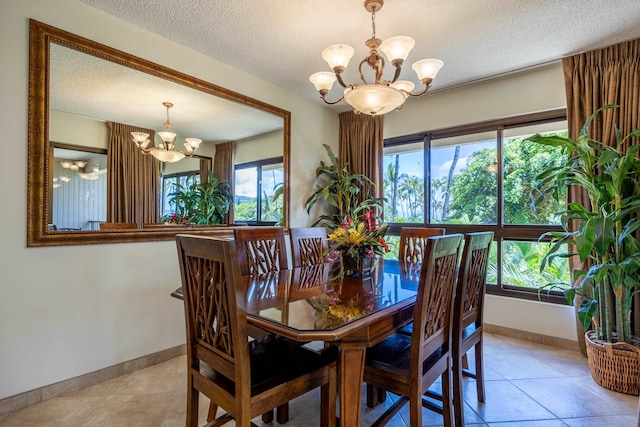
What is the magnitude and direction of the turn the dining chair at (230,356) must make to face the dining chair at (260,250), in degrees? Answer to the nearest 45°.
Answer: approximately 45° to its left

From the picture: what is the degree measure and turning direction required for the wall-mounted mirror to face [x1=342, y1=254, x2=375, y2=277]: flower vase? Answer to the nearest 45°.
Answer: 0° — it already faces it

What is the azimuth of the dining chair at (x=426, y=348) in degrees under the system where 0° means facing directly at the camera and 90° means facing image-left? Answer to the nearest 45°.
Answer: approximately 135°

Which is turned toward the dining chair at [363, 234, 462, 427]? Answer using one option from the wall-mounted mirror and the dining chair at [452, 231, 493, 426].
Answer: the wall-mounted mirror

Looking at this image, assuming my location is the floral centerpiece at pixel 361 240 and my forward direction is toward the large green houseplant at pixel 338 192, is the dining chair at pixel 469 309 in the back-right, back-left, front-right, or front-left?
back-right

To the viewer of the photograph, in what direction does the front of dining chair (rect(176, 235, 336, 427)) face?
facing away from the viewer and to the right of the viewer

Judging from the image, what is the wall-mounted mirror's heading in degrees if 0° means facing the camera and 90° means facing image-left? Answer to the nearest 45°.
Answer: approximately 315°

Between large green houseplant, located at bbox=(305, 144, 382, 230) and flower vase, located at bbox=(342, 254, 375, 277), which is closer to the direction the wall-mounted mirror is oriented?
the flower vase

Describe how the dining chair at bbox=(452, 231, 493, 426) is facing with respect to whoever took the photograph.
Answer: facing away from the viewer and to the left of the viewer

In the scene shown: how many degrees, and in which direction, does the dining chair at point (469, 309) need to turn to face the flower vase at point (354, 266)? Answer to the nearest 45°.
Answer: approximately 45° to its left

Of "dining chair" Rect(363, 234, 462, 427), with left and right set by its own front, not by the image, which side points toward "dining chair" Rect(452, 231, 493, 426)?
right
